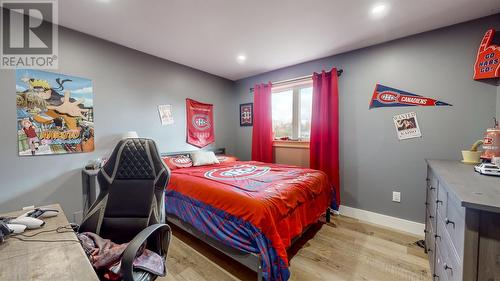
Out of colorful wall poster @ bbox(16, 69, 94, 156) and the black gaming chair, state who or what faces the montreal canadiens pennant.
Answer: the colorful wall poster

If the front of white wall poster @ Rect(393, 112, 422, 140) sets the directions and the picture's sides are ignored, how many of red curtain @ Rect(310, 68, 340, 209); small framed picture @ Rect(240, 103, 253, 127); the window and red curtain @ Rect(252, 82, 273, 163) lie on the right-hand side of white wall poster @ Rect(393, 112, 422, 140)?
4

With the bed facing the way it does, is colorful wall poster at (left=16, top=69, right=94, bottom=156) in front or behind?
behind

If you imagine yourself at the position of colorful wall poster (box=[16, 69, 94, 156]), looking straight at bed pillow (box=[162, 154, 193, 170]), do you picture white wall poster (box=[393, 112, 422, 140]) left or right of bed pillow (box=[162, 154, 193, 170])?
right

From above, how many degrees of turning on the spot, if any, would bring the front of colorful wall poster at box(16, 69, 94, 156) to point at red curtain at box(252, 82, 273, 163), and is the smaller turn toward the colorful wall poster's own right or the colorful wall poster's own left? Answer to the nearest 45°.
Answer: approximately 45° to the colorful wall poster's own left

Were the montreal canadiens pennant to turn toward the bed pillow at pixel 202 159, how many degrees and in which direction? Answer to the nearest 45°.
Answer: approximately 45° to its right

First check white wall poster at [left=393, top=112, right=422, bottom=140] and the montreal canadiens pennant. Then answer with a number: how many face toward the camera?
2

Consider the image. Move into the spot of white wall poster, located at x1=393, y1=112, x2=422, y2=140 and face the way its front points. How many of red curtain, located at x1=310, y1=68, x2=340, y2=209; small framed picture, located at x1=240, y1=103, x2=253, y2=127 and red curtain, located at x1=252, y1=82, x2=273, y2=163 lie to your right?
3

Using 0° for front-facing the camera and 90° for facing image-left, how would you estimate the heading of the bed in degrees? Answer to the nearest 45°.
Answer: approximately 315°

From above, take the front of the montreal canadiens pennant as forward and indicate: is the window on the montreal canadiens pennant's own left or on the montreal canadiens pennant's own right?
on the montreal canadiens pennant's own right
